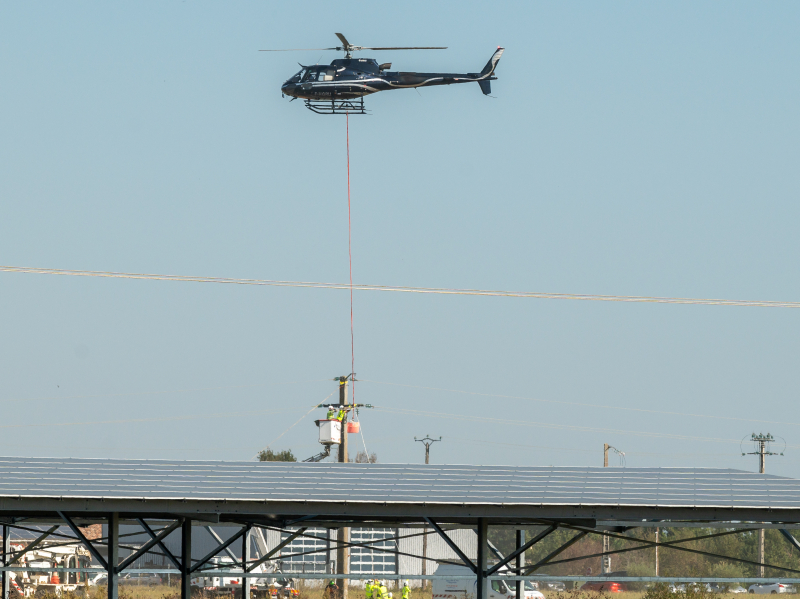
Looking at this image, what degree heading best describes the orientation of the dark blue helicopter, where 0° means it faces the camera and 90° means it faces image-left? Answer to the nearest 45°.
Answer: approximately 90°
